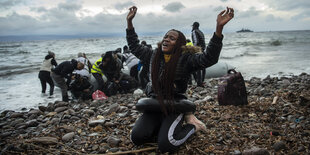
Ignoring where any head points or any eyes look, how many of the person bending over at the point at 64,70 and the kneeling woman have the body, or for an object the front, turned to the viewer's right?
1

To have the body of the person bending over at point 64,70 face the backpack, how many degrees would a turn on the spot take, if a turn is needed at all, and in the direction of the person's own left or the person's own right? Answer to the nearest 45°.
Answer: approximately 45° to the person's own right

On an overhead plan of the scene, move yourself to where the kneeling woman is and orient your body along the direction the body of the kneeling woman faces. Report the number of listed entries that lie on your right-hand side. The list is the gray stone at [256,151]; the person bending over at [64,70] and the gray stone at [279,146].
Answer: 1

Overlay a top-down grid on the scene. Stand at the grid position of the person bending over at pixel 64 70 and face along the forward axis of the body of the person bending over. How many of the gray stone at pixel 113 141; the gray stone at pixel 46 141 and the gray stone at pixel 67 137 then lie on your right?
3

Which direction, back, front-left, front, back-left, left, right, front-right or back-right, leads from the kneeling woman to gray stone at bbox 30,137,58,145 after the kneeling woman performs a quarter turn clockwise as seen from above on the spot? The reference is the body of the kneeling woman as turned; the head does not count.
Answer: front-left

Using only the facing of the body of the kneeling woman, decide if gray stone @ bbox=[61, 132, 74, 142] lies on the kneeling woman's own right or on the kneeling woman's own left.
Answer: on the kneeling woman's own right

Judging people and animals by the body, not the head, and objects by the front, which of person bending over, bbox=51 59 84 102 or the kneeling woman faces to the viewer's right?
the person bending over

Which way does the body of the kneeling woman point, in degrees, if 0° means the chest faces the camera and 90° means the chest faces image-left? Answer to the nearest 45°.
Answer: approximately 45°

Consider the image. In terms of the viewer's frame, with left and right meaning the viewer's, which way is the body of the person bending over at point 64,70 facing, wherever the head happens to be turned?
facing to the right of the viewer
